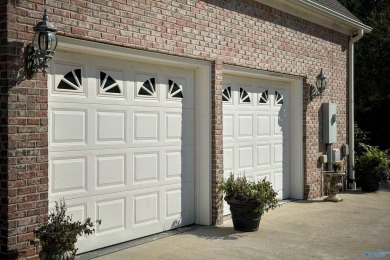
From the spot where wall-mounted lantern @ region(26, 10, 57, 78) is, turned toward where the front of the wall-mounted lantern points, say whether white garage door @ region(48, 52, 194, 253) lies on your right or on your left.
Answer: on your left

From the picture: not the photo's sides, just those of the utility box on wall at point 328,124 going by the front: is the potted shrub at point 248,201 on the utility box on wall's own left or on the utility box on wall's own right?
on the utility box on wall's own right

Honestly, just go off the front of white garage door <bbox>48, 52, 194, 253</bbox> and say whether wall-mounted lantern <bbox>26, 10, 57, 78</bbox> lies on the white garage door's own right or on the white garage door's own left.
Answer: on the white garage door's own right

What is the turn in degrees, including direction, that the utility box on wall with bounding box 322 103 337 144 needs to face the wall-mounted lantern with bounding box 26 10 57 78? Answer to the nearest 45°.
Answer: approximately 90° to its right
